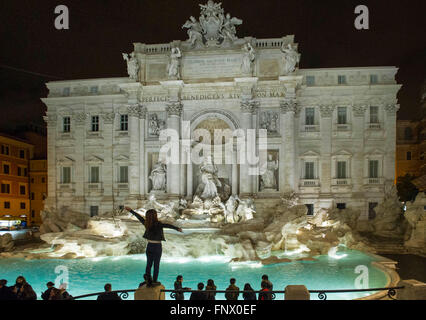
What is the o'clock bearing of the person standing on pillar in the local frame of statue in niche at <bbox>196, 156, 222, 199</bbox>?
The person standing on pillar is roughly at 12 o'clock from the statue in niche.

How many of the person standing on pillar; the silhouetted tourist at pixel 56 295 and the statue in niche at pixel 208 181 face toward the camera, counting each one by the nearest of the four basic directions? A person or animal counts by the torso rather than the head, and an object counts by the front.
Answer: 1

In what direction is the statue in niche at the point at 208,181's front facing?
toward the camera

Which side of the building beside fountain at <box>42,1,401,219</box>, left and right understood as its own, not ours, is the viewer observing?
front

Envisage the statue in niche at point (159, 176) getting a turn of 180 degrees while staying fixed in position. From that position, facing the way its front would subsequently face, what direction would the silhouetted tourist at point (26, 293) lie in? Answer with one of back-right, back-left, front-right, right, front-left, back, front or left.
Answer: back

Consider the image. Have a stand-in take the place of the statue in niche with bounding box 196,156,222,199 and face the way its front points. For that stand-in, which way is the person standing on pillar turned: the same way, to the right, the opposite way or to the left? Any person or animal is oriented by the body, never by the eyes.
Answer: the opposite way

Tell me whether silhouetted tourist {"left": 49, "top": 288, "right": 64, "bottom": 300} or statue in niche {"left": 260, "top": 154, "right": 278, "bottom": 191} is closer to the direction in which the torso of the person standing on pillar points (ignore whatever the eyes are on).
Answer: the statue in niche

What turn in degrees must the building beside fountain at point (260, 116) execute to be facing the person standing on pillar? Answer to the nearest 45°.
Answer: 0° — it already faces them

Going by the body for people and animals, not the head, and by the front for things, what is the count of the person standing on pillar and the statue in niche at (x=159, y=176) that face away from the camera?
1

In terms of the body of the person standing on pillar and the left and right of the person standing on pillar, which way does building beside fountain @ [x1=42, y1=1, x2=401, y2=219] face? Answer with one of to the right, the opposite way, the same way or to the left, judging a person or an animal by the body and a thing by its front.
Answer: the opposite way

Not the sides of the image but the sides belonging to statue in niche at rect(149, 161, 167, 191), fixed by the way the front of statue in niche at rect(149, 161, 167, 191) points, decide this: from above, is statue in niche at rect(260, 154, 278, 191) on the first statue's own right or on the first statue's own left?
on the first statue's own left

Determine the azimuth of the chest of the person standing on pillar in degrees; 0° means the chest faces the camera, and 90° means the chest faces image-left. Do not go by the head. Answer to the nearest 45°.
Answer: approximately 180°
